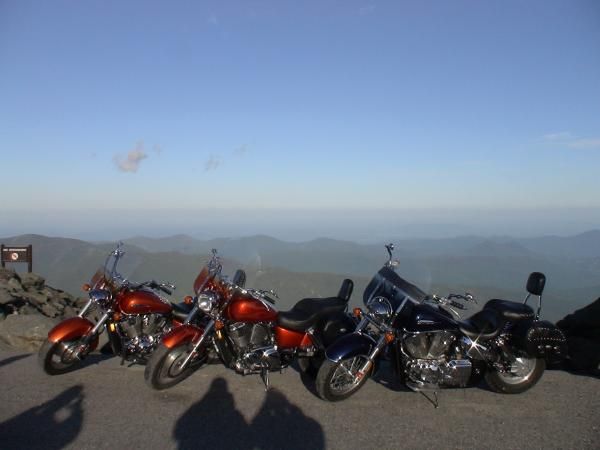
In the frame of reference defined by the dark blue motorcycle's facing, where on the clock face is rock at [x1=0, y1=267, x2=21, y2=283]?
The rock is roughly at 2 o'clock from the dark blue motorcycle.

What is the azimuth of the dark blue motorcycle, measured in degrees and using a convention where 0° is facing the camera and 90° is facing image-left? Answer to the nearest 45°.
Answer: approximately 45°

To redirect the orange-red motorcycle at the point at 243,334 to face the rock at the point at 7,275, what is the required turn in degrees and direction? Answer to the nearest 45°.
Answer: approximately 90° to its right

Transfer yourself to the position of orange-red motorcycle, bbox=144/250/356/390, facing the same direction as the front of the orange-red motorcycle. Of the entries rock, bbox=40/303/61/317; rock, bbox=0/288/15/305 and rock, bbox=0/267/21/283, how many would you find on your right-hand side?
3

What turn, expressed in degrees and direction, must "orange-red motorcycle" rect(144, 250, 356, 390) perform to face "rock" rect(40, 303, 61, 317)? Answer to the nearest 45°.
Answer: approximately 90° to its right

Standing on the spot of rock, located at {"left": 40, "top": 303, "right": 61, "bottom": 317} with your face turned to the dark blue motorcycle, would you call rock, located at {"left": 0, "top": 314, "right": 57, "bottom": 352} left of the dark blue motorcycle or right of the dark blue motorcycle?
right

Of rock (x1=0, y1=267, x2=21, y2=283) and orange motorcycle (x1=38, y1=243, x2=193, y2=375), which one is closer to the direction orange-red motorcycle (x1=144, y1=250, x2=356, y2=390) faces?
the orange motorcycle

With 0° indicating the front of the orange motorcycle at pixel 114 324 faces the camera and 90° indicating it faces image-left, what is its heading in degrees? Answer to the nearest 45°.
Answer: approximately 45°
